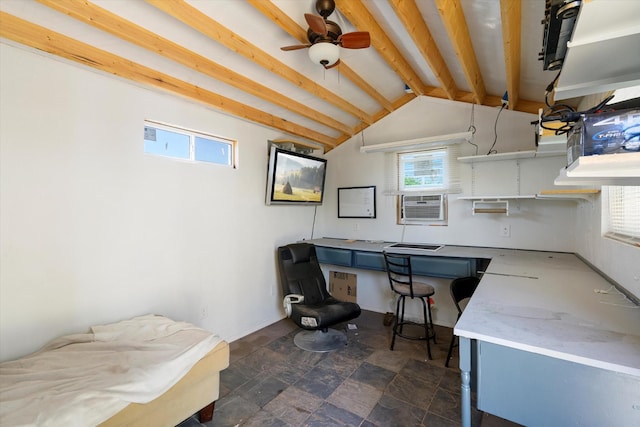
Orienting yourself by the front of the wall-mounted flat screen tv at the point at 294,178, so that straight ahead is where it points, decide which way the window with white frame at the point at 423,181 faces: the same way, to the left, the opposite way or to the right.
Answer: to the right

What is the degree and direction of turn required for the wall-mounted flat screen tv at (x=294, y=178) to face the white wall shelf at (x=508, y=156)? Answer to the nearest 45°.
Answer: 0° — it already faces it

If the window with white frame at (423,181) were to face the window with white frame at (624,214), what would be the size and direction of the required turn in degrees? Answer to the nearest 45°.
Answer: approximately 45° to its left

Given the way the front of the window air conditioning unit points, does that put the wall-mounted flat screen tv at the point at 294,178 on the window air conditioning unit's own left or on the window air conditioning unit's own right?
on the window air conditioning unit's own right

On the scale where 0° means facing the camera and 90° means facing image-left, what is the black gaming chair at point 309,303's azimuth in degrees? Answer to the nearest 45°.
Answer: approximately 315°

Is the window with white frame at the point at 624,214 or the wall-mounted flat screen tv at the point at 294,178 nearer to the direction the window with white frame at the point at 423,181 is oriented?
the window with white frame
